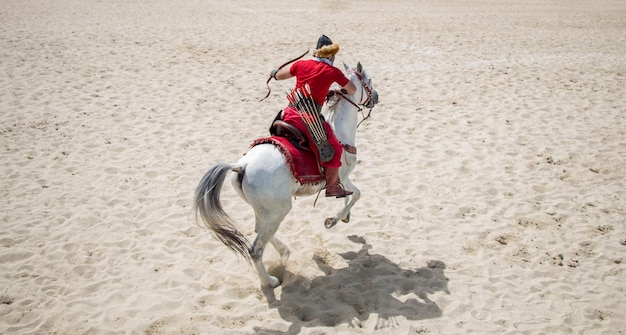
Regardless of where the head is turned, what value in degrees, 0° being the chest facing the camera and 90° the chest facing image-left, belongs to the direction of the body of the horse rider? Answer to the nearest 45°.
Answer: approximately 225°

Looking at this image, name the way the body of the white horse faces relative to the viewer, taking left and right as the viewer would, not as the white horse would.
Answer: facing away from the viewer and to the right of the viewer
